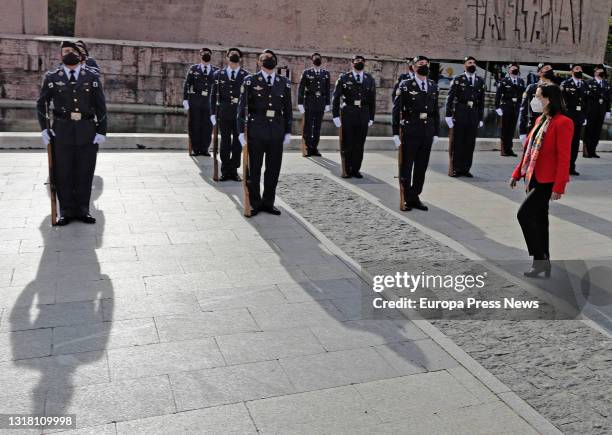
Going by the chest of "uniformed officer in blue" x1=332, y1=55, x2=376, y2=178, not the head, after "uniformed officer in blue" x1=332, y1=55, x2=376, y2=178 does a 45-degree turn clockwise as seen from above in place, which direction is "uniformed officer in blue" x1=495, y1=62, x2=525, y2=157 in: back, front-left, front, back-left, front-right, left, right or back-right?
back

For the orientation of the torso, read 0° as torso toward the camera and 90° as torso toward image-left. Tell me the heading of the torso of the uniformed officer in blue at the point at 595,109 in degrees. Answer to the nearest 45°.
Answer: approximately 0°

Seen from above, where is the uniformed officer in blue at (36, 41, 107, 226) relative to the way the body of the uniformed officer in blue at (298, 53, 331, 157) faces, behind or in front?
in front

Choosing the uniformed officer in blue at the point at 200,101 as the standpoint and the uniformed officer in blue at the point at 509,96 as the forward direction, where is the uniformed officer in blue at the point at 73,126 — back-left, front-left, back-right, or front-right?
back-right

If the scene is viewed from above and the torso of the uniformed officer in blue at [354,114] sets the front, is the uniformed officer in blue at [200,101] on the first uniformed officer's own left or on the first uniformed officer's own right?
on the first uniformed officer's own right

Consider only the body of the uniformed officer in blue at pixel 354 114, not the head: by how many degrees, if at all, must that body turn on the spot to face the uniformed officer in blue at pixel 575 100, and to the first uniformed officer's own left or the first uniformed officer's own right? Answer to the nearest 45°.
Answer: approximately 135° to the first uniformed officer's own left
